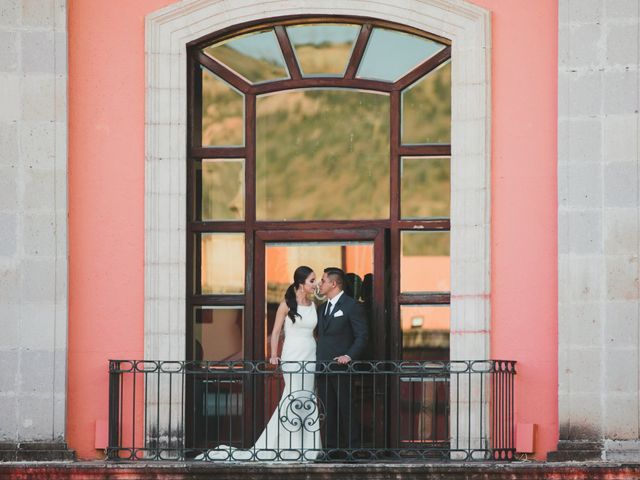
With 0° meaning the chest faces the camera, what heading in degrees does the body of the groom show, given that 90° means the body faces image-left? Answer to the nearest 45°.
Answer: approximately 45°

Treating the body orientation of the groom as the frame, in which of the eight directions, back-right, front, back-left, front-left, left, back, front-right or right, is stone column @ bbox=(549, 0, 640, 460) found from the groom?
back-left

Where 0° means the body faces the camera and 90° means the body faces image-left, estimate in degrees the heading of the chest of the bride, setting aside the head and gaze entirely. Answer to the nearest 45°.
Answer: approximately 315°

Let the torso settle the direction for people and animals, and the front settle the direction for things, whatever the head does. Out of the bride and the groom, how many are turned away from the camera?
0

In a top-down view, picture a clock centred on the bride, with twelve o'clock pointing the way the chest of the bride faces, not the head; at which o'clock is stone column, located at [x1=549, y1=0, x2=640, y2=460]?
The stone column is roughly at 11 o'clock from the bride.

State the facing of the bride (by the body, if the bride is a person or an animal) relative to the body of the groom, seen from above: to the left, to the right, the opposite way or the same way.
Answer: to the left

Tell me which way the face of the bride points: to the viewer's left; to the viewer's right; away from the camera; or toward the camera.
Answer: to the viewer's right
